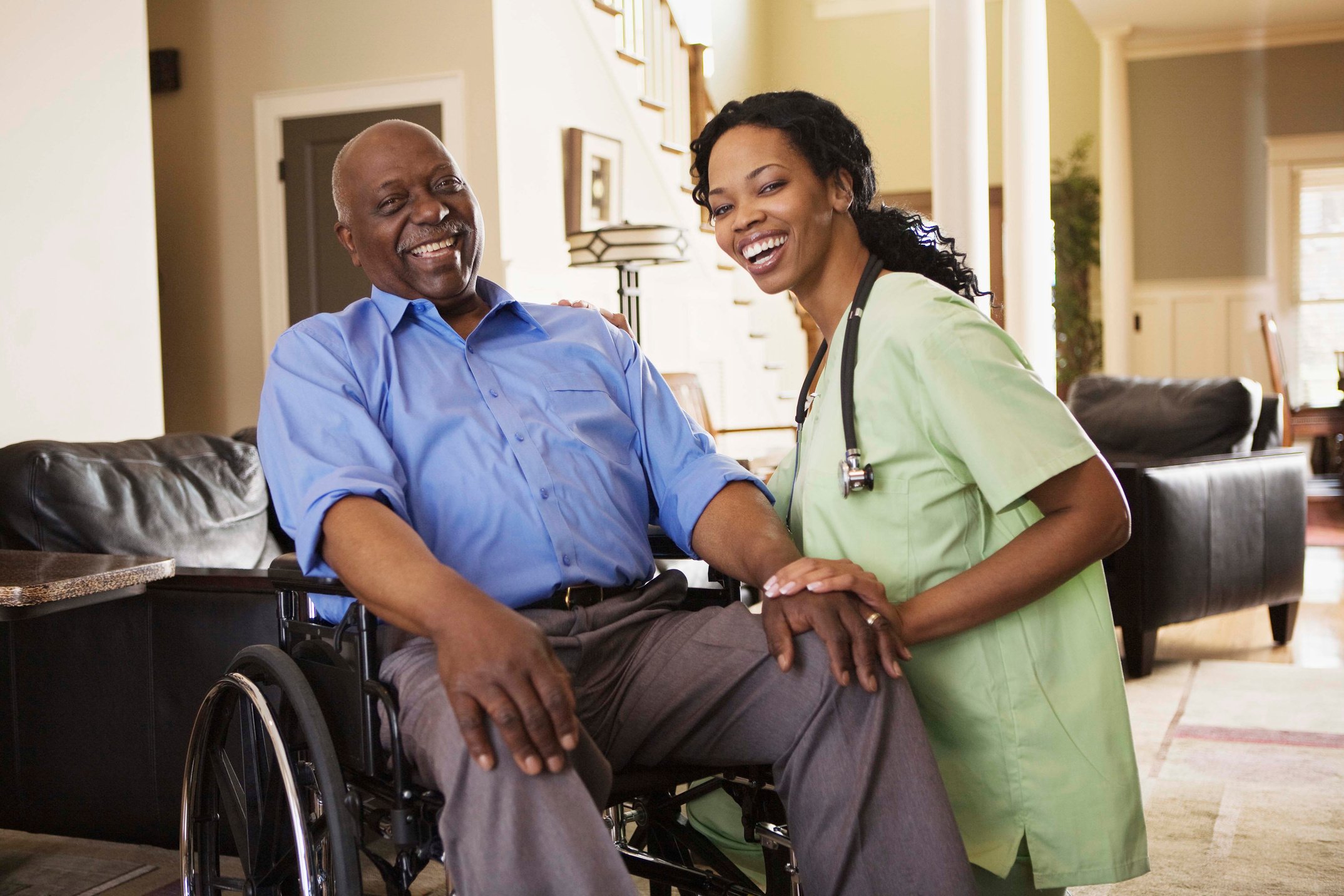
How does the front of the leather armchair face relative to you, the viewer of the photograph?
facing the viewer and to the left of the viewer

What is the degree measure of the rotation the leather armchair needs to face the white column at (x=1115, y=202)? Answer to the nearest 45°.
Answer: approximately 135° to its right

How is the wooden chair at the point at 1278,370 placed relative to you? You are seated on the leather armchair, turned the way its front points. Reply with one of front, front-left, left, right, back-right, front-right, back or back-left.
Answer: back-right

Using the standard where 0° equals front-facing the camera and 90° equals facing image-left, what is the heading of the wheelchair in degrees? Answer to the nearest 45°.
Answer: approximately 315°

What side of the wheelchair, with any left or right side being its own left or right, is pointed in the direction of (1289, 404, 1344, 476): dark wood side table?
left

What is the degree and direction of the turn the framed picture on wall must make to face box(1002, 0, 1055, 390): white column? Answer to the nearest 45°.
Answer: approximately 45° to its left

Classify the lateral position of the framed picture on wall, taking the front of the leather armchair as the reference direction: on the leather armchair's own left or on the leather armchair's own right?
on the leather armchair's own right

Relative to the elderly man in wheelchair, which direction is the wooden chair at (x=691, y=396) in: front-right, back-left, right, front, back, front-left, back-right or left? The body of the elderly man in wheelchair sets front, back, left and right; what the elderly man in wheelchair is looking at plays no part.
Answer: back-left

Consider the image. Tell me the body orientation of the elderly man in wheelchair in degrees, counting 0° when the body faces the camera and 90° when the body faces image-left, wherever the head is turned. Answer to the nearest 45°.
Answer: approximately 315°

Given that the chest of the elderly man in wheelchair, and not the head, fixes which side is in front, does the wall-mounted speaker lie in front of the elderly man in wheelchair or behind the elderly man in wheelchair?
behind

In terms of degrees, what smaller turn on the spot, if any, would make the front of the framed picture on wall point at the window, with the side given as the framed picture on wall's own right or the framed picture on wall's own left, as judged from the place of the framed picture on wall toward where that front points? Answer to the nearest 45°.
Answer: approximately 90° to the framed picture on wall's own left

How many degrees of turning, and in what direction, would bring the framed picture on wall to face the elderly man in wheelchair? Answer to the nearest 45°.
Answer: approximately 45° to its right

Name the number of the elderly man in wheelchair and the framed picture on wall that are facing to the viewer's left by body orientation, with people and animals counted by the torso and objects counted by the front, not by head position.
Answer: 0

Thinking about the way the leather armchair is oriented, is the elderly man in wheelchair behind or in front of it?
in front
